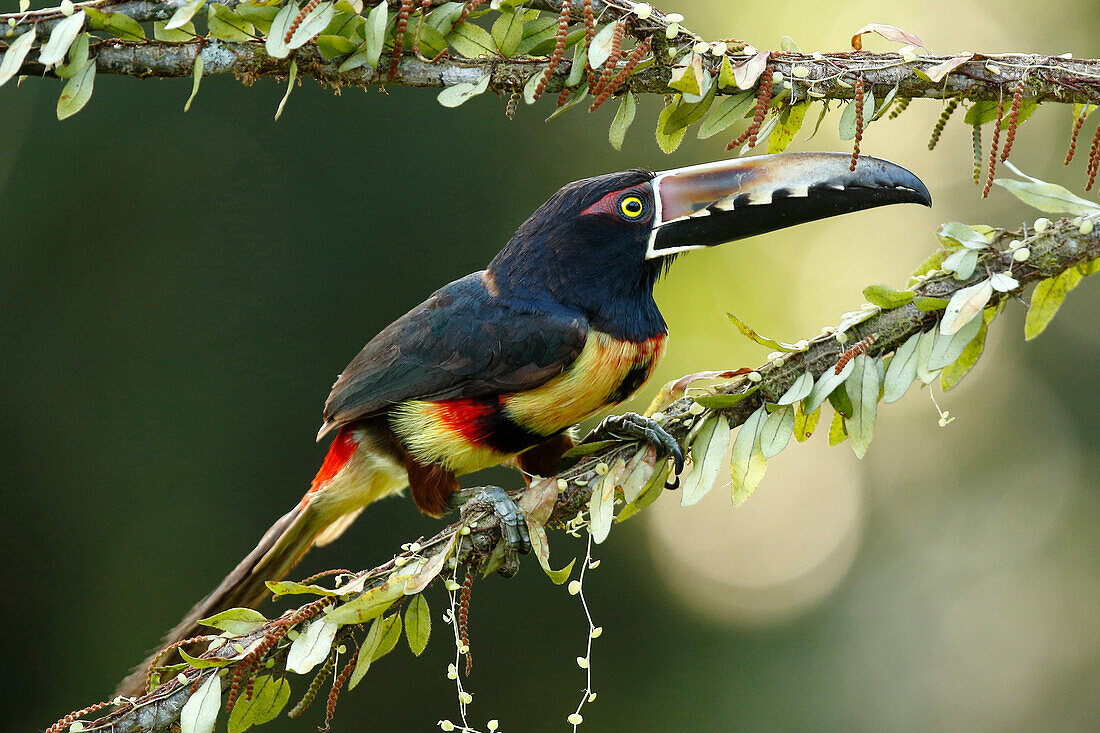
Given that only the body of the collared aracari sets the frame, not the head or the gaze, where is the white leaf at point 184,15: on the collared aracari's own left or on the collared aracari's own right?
on the collared aracari's own right

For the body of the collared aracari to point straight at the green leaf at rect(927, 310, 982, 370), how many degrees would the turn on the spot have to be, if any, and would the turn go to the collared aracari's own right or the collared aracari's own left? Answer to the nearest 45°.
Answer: approximately 45° to the collared aracari's own right

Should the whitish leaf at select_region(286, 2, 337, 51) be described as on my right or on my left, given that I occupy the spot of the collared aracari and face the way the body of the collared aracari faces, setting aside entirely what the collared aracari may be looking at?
on my right

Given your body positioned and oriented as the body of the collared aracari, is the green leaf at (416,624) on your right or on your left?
on your right

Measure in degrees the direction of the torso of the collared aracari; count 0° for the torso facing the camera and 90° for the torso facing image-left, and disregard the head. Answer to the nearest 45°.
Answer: approximately 270°

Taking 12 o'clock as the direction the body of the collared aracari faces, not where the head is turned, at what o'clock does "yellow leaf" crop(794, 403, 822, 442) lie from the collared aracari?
The yellow leaf is roughly at 12 o'clock from the collared aracari.
